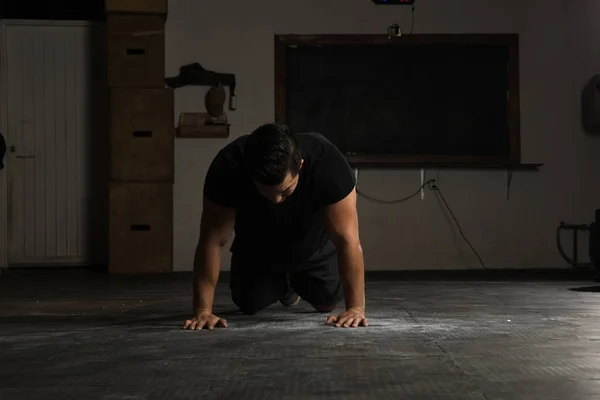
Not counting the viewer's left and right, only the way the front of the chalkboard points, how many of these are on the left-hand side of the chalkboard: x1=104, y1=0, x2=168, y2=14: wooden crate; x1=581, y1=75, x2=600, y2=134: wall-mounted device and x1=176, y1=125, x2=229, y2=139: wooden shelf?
1

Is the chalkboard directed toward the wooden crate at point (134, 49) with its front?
no

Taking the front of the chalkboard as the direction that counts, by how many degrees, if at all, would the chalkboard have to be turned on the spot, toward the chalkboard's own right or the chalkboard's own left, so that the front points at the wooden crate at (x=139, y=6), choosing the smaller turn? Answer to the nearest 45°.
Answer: approximately 90° to the chalkboard's own right

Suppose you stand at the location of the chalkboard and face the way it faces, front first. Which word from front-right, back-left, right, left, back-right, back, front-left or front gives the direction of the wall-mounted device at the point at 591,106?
left

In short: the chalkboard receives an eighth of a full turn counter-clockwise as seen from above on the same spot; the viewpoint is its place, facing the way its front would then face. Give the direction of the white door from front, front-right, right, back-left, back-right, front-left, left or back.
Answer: back-right

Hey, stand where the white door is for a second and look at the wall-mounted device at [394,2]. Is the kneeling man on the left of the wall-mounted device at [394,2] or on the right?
right

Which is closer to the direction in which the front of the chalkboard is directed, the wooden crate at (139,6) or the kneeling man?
the kneeling man

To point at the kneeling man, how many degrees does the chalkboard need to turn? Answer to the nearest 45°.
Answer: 0° — it already faces them

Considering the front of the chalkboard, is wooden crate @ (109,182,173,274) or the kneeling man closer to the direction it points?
the kneeling man

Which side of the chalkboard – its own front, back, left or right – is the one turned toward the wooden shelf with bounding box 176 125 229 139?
right

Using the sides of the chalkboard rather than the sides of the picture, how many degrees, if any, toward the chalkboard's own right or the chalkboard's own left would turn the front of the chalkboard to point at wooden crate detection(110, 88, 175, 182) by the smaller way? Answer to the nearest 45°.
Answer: approximately 90° to the chalkboard's own right

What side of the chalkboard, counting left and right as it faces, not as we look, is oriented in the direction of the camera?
front
